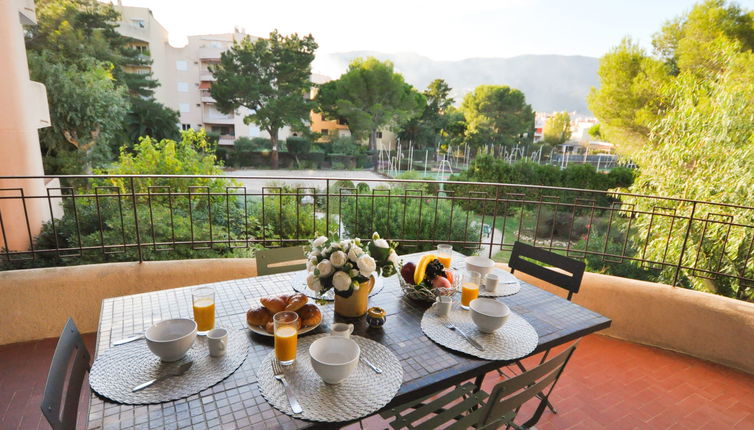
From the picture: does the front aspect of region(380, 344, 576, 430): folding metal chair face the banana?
yes

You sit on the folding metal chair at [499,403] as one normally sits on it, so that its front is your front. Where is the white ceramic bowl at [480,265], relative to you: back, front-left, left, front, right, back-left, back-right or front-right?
front-right

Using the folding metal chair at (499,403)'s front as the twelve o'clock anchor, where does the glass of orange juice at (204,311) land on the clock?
The glass of orange juice is roughly at 10 o'clock from the folding metal chair.

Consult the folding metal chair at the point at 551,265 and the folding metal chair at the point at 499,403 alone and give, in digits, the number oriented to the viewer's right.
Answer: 0

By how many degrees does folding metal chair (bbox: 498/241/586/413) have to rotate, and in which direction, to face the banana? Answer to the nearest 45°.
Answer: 0° — it already faces it

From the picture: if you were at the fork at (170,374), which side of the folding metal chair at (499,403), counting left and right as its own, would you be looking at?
left

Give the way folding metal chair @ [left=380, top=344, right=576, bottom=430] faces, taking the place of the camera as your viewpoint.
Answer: facing away from the viewer and to the left of the viewer

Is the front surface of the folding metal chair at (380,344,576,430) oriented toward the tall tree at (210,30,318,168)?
yes

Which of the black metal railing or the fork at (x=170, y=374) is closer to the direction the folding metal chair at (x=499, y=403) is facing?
the black metal railing

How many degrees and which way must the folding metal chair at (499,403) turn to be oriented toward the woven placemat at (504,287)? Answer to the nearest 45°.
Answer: approximately 45° to its right

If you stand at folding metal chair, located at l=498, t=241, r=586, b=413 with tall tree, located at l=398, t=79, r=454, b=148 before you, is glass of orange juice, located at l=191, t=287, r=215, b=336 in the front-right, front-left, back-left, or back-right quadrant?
back-left

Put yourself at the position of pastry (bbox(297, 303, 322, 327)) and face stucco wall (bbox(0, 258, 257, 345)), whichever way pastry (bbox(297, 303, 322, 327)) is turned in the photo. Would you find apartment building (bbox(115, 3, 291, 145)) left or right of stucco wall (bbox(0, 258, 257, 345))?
right

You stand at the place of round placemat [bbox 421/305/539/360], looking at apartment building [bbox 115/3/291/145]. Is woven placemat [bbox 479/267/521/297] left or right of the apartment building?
right

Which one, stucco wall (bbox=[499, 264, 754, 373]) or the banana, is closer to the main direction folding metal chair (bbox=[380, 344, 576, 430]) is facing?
the banana

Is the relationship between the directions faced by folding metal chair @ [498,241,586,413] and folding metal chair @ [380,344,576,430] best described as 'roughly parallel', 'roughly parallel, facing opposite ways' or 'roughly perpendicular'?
roughly perpendicular

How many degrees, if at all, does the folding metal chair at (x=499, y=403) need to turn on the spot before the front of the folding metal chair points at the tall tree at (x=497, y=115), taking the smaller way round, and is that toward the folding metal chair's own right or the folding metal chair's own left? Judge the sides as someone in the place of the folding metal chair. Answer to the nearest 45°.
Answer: approximately 45° to the folding metal chair's own right
